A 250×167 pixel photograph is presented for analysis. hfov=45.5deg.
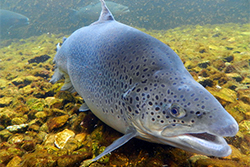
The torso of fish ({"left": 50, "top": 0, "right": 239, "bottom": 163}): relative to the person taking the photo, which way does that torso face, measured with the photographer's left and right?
facing the viewer and to the right of the viewer

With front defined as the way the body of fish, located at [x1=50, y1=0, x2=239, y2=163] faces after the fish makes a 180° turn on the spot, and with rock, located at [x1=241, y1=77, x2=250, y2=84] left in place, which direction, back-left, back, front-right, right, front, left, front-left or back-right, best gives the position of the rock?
right

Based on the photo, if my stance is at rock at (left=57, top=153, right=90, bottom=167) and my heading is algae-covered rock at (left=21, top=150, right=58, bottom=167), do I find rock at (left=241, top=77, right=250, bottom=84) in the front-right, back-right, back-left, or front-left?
back-right
